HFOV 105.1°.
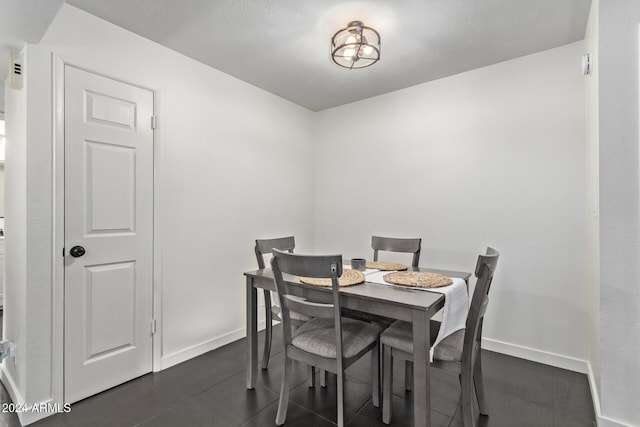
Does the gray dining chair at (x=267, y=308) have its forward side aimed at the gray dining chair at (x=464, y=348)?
yes

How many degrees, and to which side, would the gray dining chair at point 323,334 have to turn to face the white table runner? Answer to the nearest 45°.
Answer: approximately 45° to its right

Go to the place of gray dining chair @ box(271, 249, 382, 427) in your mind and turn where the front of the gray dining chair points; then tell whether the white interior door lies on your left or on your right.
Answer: on your left

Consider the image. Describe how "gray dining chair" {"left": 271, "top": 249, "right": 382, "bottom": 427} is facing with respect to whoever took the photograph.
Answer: facing away from the viewer and to the right of the viewer

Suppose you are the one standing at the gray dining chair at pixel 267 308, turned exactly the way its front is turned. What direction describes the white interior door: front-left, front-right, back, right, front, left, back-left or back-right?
back-right

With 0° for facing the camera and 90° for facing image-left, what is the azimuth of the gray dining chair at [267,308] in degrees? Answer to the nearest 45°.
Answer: approximately 315°

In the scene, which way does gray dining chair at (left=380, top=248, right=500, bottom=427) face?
to the viewer's left

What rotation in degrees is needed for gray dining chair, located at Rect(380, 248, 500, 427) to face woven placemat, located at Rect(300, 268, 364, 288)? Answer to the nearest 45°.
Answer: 0° — it already faces it

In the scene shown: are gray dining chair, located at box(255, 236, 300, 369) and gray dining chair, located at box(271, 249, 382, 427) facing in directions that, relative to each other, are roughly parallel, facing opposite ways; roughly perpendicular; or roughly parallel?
roughly perpendicular

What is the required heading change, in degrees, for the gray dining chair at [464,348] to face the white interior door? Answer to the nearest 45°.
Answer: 0° — it already faces it
